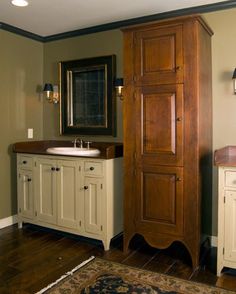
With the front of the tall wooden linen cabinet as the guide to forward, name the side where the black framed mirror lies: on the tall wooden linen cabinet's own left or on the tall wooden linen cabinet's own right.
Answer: on the tall wooden linen cabinet's own right

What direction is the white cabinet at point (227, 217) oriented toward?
toward the camera

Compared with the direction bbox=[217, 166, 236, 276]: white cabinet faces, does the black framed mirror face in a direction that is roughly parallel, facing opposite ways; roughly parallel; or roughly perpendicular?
roughly parallel

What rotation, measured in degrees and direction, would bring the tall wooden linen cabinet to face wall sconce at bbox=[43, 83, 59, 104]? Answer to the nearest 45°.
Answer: approximately 90° to its right

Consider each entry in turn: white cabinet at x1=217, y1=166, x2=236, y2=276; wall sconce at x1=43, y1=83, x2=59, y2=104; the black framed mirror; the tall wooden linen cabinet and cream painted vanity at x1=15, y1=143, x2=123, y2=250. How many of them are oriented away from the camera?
0

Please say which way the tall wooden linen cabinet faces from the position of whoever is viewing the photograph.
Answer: facing the viewer and to the left of the viewer

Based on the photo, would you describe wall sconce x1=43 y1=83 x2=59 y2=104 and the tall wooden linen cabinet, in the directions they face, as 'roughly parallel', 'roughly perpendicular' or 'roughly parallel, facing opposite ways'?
roughly parallel

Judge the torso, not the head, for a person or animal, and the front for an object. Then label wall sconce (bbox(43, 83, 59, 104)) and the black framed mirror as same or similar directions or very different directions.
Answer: same or similar directions

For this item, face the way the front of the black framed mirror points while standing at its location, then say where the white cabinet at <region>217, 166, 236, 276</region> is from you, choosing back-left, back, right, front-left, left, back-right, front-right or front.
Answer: left

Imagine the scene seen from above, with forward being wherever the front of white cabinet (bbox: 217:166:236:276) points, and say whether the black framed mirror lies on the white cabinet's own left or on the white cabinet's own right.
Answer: on the white cabinet's own right

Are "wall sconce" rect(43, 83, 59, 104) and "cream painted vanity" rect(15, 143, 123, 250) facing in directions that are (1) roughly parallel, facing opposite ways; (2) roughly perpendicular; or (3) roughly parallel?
roughly parallel

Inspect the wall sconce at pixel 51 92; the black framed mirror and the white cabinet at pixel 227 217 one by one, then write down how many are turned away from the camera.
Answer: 0

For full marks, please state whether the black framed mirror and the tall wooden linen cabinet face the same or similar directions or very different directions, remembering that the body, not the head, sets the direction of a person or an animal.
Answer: same or similar directions

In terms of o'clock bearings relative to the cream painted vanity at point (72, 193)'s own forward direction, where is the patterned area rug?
The patterned area rug is roughly at 10 o'clock from the cream painted vanity.
